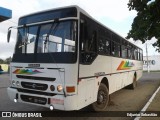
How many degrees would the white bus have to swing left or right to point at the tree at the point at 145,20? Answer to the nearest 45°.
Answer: approximately 180°

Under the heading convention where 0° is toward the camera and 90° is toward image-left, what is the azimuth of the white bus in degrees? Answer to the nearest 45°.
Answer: approximately 45°
